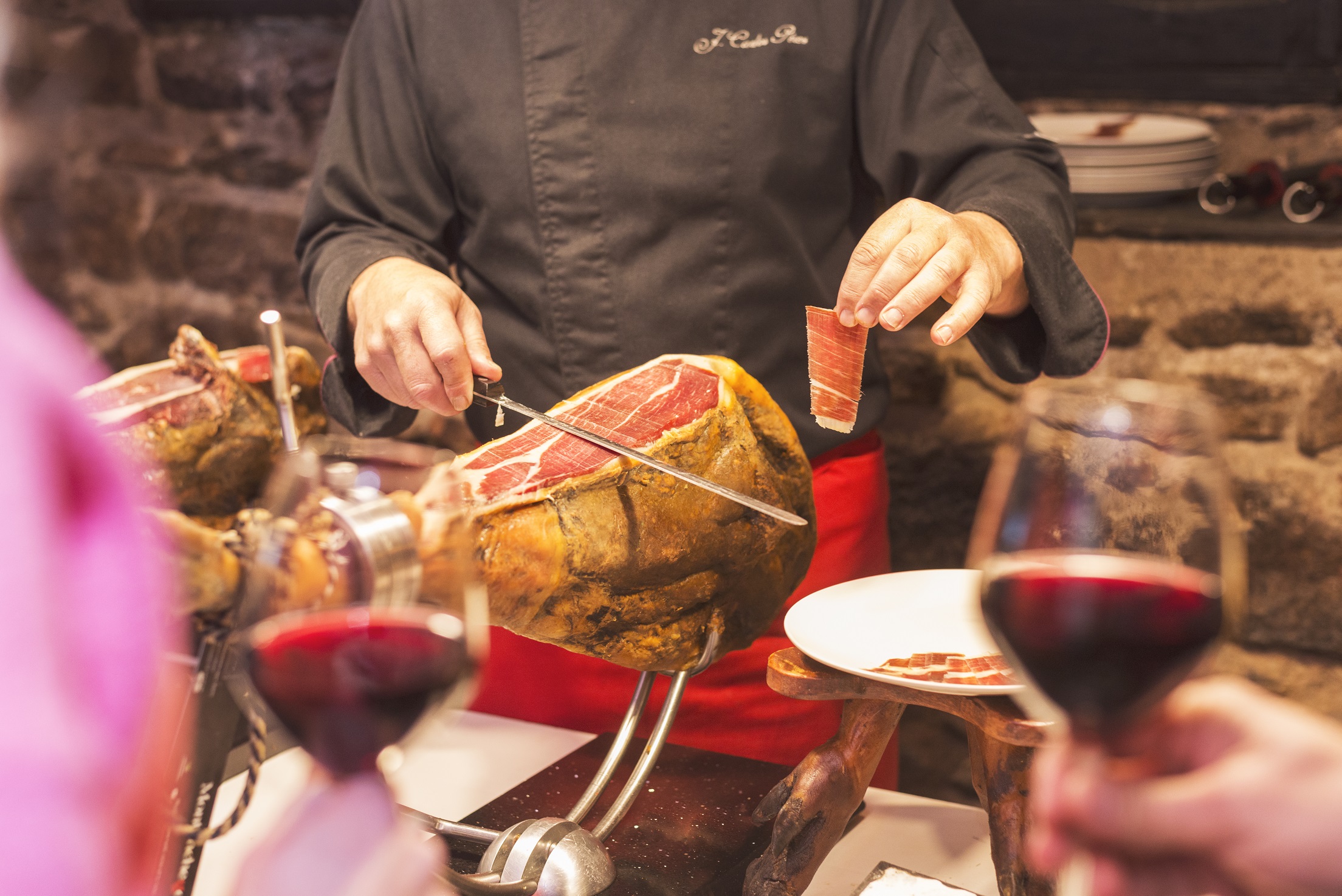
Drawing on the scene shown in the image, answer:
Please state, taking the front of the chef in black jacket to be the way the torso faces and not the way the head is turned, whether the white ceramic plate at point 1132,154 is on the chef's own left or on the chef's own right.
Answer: on the chef's own left

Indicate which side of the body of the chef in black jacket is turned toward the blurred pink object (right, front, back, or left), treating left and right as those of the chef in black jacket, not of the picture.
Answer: front

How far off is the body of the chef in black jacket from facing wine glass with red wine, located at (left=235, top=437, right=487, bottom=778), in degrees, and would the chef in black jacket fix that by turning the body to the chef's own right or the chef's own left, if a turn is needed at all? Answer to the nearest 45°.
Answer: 0° — they already face it

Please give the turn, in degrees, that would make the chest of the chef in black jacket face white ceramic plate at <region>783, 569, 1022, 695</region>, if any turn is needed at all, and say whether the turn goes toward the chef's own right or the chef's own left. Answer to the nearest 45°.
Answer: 0° — they already face it

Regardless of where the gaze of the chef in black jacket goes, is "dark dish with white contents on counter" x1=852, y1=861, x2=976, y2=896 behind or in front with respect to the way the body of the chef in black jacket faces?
in front

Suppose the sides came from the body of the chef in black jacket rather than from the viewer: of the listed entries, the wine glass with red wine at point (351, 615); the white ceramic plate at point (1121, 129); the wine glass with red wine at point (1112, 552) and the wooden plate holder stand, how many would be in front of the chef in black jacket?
3

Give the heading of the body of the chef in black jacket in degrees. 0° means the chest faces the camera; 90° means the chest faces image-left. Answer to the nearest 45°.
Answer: approximately 0°

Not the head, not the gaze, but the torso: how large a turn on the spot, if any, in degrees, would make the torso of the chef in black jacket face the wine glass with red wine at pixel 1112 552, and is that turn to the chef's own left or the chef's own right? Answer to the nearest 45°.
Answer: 0° — they already face it
